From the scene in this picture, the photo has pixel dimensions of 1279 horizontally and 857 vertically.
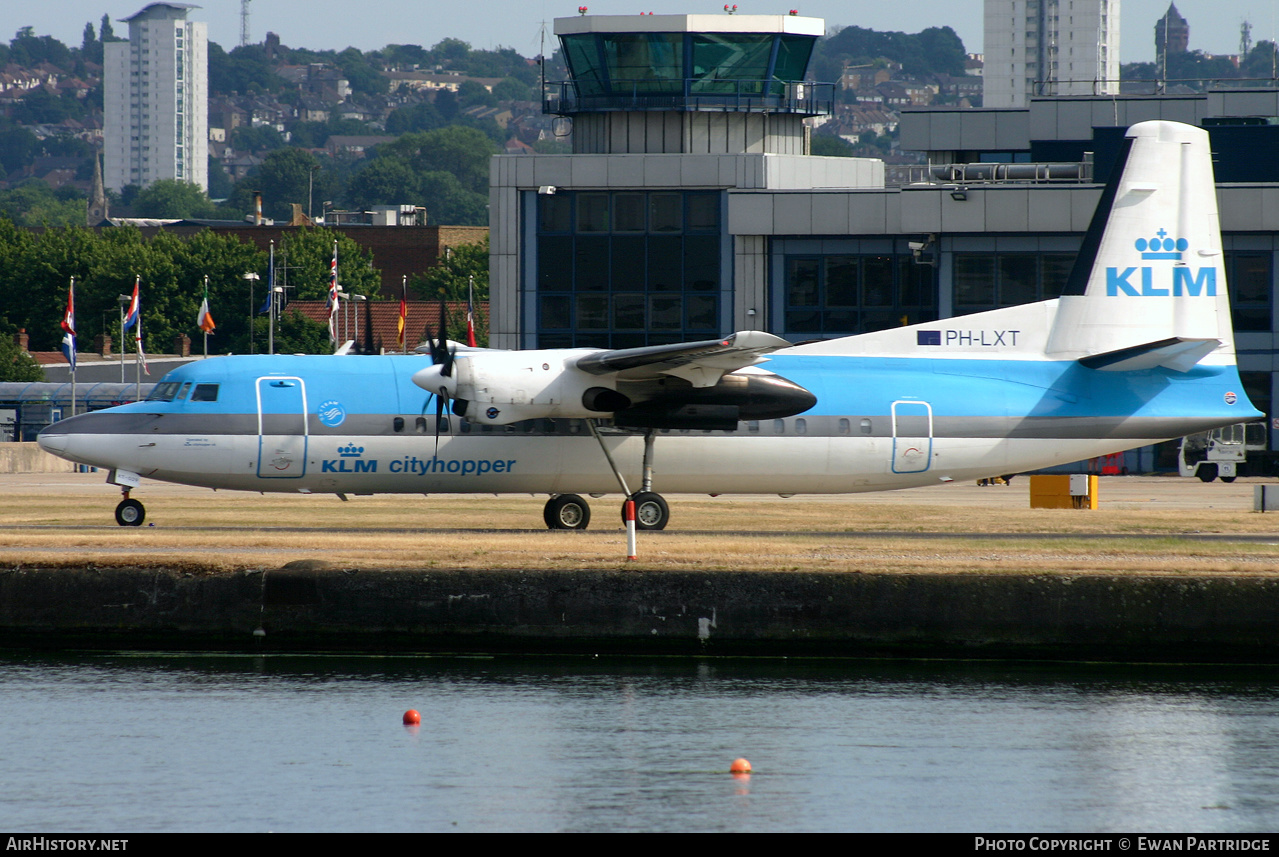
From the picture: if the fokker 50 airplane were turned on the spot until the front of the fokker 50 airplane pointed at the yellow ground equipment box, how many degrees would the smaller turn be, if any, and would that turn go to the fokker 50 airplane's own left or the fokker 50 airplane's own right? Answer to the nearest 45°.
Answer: approximately 135° to the fokker 50 airplane's own right

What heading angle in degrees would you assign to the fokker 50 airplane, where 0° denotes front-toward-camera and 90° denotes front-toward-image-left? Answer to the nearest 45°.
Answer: approximately 90°
